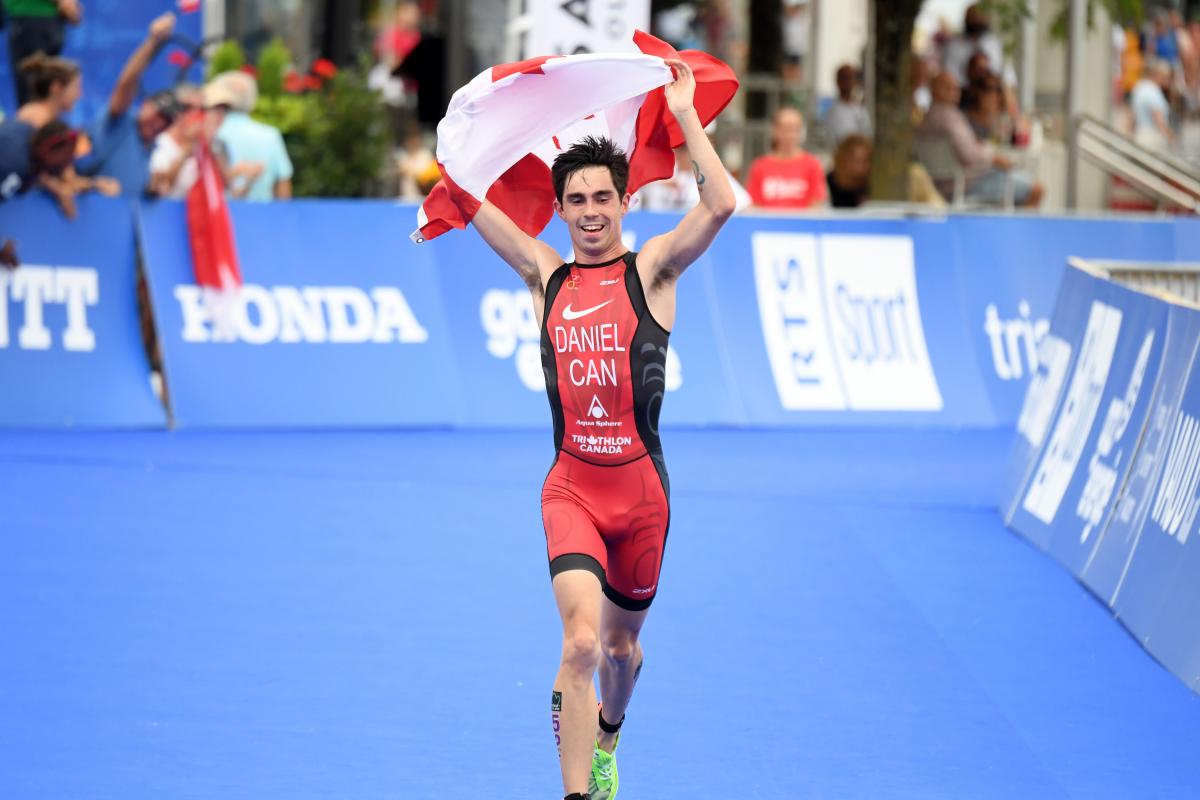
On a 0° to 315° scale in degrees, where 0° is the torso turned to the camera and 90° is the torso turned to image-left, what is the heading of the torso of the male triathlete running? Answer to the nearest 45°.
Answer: approximately 0°

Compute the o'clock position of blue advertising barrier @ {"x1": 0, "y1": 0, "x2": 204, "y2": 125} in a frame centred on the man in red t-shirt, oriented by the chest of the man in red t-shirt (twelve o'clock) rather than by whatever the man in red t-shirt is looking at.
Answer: The blue advertising barrier is roughly at 3 o'clock from the man in red t-shirt.

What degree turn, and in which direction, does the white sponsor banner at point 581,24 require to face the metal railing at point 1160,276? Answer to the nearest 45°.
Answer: approximately 45° to its left

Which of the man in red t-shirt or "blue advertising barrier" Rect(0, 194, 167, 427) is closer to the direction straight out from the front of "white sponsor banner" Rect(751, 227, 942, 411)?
the blue advertising barrier

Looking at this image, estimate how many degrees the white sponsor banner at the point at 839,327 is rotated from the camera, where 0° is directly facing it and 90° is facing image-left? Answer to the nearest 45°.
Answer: approximately 0°

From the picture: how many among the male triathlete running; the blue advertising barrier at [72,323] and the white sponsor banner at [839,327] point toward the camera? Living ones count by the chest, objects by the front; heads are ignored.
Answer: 3

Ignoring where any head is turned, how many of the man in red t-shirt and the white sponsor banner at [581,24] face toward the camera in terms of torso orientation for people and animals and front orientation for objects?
2

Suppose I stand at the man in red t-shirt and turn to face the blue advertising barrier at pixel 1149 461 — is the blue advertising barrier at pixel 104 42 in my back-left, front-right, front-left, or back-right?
back-right

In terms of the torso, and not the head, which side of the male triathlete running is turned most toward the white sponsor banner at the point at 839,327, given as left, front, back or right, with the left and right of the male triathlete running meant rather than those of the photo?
back
